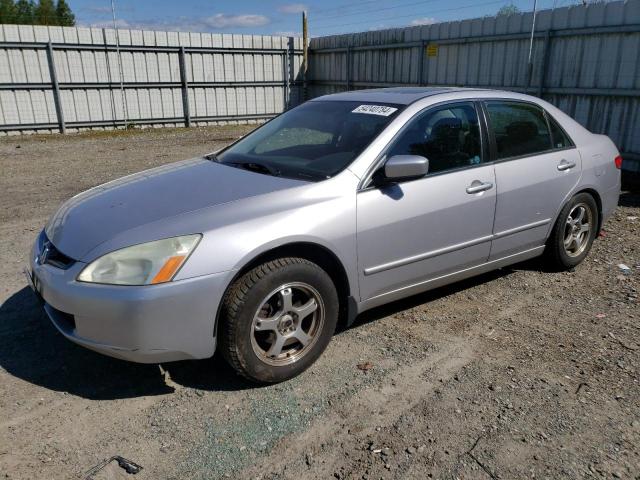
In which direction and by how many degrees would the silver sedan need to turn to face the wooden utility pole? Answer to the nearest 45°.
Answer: approximately 135° to its right

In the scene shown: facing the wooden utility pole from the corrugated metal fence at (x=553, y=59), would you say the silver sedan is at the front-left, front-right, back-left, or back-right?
back-left

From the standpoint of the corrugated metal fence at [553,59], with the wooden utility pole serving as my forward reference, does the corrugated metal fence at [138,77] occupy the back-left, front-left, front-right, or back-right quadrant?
front-left

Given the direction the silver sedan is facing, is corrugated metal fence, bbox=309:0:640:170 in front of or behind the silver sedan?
behind

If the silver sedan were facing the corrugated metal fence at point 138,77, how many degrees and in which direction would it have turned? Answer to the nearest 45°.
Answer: approximately 135° to its right

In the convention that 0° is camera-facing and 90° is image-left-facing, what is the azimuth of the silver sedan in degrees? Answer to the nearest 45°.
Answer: approximately 45°

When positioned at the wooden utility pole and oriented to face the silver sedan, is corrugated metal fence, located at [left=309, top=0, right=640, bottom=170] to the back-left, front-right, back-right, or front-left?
front-left

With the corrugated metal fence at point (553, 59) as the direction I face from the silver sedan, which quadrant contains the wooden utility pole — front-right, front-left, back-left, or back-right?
front-left

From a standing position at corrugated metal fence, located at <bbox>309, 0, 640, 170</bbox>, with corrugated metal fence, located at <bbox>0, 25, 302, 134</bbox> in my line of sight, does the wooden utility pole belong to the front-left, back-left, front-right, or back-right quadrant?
front-right
